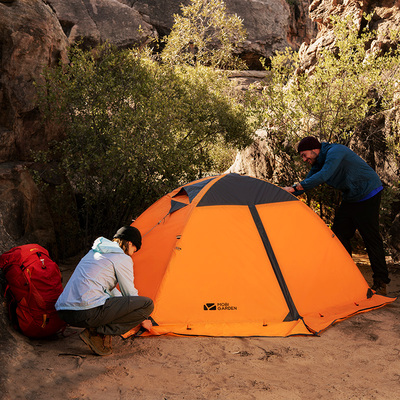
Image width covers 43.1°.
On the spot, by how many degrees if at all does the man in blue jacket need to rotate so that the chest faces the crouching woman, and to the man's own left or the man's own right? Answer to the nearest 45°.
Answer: approximately 45° to the man's own left

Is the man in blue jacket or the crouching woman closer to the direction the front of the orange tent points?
the crouching woman

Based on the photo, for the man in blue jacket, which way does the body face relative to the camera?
to the viewer's left

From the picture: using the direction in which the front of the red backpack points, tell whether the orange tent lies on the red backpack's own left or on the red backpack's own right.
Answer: on the red backpack's own left

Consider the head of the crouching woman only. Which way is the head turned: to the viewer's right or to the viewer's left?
to the viewer's right

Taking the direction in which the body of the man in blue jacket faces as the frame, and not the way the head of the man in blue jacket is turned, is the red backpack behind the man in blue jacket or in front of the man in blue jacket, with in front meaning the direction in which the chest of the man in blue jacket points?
in front
